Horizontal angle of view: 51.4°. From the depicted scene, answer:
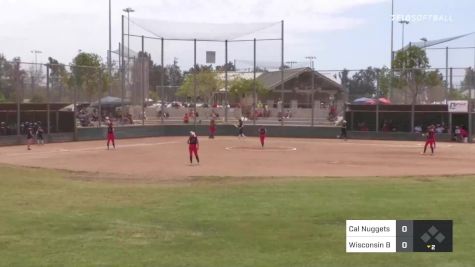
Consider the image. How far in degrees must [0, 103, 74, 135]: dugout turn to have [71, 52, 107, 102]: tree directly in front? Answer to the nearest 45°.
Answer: approximately 135° to its left

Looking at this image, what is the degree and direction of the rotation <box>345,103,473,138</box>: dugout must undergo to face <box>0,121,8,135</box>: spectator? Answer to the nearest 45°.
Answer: approximately 45° to its right

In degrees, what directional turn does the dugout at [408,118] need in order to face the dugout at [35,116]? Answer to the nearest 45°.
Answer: approximately 45° to its right

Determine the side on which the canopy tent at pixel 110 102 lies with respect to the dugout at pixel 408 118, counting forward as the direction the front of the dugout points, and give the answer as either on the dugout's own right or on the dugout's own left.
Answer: on the dugout's own right
